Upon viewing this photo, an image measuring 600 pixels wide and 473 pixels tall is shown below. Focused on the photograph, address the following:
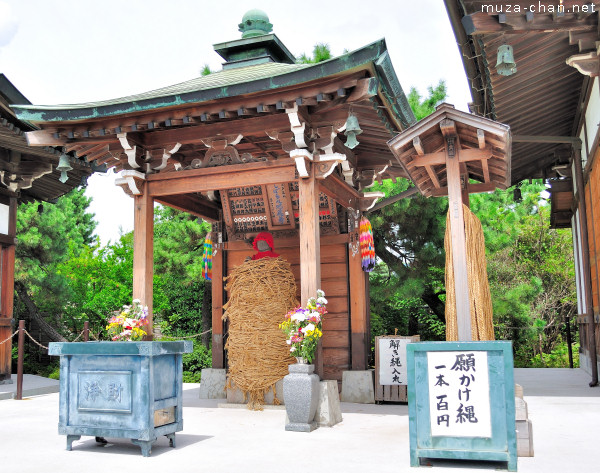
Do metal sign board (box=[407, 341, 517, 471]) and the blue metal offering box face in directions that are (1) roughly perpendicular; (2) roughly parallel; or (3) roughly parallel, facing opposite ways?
roughly parallel

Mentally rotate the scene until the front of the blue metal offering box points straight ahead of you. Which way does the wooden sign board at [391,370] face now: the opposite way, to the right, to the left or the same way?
the same way

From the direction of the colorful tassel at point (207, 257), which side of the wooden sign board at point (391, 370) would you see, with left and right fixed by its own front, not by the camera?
right

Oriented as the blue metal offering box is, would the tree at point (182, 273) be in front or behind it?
behind

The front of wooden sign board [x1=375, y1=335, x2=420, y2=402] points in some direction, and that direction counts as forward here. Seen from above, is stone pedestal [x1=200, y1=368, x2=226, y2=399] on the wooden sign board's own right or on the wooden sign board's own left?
on the wooden sign board's own right

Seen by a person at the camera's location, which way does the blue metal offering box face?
facing the viewer and to the left of the viewer

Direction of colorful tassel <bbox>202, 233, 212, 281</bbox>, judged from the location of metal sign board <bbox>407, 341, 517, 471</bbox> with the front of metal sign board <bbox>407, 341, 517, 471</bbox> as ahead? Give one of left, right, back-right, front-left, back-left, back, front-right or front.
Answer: back-right

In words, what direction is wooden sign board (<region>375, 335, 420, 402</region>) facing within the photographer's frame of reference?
facing the viewer

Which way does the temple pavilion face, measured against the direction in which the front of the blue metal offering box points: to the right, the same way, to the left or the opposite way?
the same way

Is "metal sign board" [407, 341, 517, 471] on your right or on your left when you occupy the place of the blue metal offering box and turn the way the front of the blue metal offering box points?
on your left

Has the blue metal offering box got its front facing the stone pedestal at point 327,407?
no
